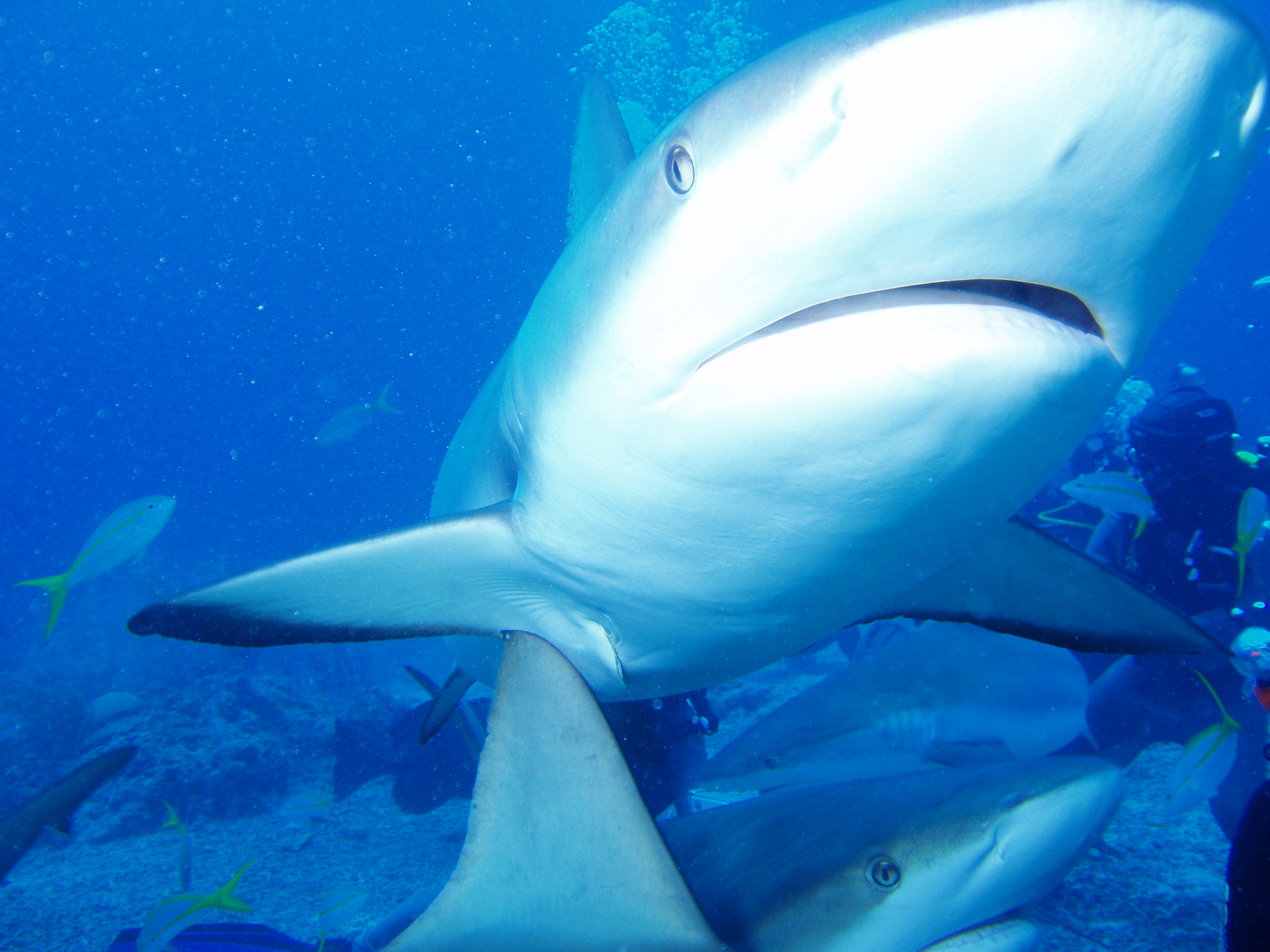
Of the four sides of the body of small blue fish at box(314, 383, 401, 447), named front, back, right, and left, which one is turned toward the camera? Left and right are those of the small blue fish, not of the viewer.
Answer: left

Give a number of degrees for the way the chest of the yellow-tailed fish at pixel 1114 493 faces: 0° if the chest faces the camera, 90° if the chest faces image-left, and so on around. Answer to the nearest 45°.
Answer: approximately 90°

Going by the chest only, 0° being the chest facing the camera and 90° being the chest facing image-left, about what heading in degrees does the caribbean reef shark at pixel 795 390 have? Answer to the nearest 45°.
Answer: approximately 315°

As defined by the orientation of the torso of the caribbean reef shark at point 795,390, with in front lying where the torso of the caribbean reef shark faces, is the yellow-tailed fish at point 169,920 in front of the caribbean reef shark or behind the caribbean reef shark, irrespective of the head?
behind

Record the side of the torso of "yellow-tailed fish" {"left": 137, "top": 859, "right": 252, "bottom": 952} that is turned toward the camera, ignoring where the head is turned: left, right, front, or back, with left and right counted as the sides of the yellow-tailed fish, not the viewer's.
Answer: left
